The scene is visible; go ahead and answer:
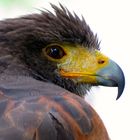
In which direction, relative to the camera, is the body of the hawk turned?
to the viewer's right
